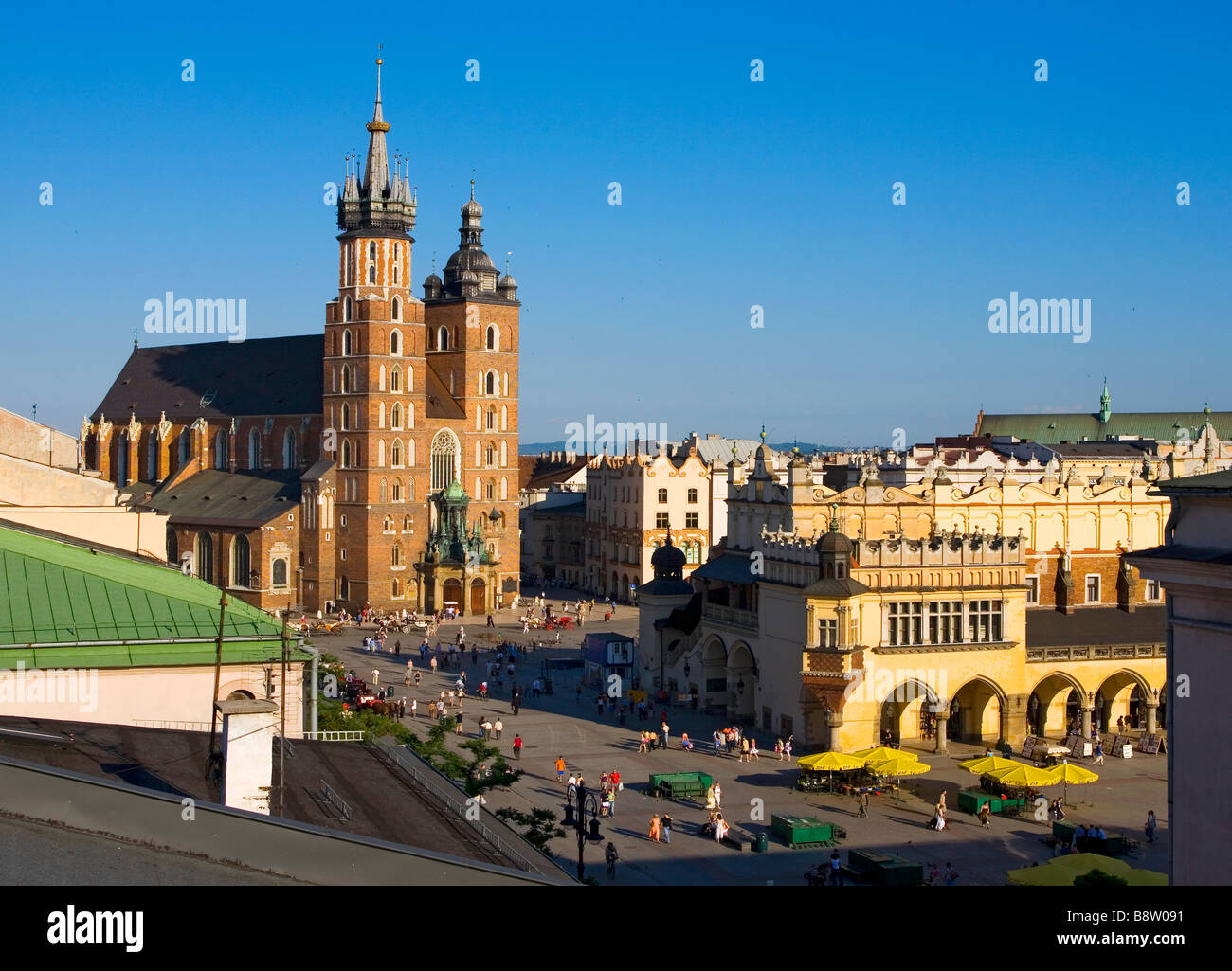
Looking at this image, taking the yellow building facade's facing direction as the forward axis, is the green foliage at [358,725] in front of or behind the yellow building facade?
in front

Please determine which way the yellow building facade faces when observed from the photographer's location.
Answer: facing the viewer

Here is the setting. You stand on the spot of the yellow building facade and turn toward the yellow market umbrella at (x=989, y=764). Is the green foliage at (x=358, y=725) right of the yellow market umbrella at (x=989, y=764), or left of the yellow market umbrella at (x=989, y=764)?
right

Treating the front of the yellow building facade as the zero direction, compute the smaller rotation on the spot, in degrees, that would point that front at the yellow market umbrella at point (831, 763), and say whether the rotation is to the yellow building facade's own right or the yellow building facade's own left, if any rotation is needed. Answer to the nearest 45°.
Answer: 0° — it already faces it

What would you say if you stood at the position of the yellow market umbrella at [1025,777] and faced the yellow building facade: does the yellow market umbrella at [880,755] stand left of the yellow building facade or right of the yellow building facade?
left

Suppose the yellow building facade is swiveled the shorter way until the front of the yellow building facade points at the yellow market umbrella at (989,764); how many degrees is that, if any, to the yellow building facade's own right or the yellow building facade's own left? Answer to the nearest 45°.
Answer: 0° — it already faces it

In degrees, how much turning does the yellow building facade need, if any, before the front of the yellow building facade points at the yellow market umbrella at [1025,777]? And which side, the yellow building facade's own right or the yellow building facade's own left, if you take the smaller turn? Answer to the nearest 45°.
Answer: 0° — it already faces it

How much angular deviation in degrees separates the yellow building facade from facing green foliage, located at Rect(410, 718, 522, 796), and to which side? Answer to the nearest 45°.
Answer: approximately 45° to its right

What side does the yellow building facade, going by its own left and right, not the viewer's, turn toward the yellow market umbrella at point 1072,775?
front

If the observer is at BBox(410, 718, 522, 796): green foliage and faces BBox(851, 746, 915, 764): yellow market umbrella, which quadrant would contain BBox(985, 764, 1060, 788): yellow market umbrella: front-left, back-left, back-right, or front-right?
front-right

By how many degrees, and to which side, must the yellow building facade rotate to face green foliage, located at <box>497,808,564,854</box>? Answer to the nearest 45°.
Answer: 0° — it already faces it

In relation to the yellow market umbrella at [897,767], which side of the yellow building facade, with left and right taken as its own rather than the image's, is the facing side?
front
